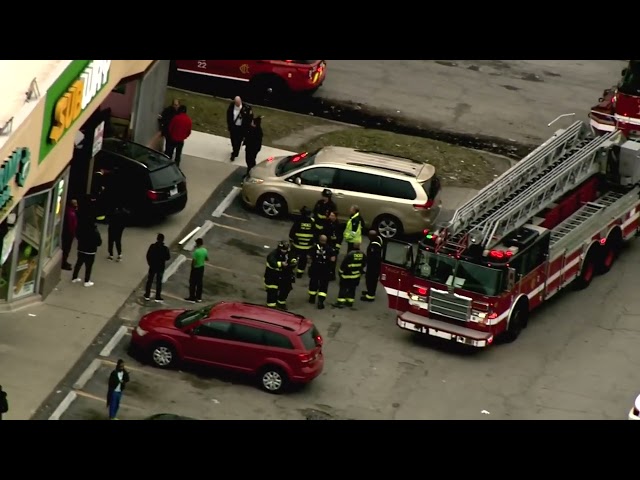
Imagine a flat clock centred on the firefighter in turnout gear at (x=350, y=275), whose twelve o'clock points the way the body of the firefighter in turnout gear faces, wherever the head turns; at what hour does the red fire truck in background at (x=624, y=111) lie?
The red fire truck in background is roughly at 3 o'clock from the firefighter in turnout gear.

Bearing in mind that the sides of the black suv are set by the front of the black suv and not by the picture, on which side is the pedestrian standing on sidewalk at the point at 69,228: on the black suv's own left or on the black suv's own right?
on the black suv's own left

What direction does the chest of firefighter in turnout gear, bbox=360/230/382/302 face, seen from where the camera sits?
to the viewer's left

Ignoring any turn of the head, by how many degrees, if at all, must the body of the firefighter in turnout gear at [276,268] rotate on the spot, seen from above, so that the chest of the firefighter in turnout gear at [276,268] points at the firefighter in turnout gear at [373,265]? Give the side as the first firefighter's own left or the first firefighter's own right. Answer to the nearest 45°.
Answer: approximately 45° to the first firefighter's own left

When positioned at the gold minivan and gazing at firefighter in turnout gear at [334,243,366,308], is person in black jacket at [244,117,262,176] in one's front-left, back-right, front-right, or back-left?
back-right

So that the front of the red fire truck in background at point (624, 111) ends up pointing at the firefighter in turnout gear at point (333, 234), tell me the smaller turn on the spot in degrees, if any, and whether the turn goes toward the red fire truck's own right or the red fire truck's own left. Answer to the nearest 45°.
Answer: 0° — it already faces them

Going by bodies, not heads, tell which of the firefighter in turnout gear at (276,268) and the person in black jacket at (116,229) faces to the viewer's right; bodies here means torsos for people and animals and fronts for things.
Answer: the firefighter in turnout gear

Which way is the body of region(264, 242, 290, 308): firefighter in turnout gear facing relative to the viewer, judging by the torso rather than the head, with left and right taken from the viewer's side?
facing to the right of the viewer

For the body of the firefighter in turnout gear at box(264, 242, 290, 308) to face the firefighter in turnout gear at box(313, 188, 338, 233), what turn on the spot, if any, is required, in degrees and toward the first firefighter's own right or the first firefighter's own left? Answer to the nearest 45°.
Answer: approximately 90° to the first firefighter's own left
